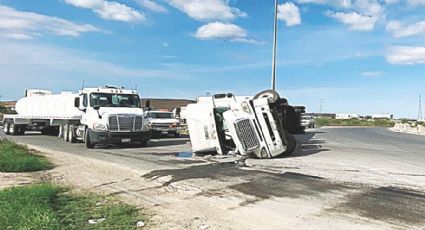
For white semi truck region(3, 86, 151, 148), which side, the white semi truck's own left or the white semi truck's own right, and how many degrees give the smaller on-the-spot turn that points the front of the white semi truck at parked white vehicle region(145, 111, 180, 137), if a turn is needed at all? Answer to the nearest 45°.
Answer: approximately 90° to the white semi truck's own left

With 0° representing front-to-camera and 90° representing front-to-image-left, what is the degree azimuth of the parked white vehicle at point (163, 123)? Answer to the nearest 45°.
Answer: approximately 315°

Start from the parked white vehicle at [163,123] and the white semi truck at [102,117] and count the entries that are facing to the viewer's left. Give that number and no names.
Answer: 0

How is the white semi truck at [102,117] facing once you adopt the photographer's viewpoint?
facing the viewer and to the right of the viewer

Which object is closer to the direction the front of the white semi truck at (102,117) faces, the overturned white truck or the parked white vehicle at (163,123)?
the overturned white truck

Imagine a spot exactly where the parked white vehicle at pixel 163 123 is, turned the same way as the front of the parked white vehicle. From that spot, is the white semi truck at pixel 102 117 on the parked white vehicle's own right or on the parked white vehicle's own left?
on the parked white vehicle's own right

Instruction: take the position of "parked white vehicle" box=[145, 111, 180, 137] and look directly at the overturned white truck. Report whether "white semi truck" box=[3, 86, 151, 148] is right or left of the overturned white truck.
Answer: right

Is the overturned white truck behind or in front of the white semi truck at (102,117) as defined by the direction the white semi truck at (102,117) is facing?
in front
